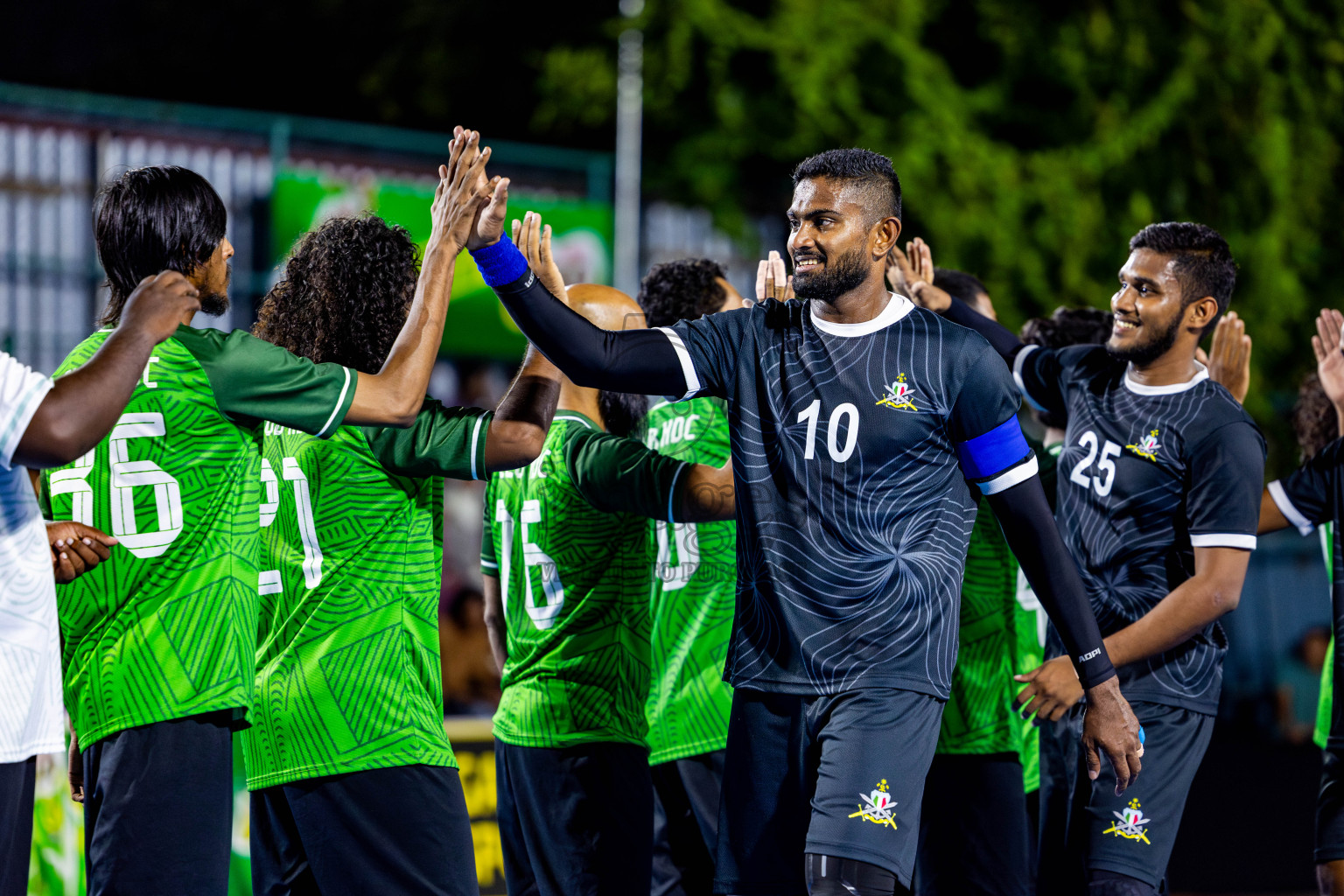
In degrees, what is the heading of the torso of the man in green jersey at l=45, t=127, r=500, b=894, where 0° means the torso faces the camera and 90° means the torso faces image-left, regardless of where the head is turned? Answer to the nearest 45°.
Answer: approximately 225°

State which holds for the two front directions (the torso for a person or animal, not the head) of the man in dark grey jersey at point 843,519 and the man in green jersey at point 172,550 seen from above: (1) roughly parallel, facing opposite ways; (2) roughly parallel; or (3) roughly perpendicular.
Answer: roughly parallel, facing opposite ways

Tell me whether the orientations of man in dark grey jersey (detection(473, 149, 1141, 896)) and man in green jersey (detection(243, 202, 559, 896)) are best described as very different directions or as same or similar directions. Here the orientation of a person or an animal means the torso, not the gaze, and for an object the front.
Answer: very different directions

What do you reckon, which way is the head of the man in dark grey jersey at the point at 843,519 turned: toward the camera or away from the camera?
toward the camera

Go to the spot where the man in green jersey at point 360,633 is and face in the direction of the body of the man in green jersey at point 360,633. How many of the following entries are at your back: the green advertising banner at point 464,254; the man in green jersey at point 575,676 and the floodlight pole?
0

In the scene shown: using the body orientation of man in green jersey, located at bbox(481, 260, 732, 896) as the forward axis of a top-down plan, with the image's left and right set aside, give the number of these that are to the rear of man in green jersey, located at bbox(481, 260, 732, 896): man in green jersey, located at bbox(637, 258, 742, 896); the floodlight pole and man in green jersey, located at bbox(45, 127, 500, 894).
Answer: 1

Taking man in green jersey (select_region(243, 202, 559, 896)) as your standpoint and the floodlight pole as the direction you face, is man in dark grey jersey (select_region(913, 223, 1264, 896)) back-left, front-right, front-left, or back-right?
front-right

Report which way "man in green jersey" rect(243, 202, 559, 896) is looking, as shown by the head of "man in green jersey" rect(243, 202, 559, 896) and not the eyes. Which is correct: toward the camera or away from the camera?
away from the camera

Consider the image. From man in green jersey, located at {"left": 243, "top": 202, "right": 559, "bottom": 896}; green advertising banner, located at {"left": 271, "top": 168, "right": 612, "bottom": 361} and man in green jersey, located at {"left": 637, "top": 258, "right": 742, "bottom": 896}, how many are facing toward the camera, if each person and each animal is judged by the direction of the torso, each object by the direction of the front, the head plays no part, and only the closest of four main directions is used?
1

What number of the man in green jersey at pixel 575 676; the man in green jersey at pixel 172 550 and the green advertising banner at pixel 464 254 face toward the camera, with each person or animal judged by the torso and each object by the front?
1

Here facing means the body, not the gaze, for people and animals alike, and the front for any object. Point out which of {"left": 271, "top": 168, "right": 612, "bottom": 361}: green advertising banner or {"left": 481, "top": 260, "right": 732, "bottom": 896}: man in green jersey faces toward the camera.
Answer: the green advertising banner

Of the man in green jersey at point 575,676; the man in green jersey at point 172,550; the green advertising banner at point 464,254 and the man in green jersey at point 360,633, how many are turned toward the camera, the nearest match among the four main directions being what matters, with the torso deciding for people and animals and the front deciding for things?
1

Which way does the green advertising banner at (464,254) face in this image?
toward the camera

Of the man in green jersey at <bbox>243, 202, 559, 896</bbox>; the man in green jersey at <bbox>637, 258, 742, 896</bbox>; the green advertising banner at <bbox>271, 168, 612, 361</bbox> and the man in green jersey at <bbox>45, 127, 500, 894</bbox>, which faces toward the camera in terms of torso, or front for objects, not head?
the green advertising banner

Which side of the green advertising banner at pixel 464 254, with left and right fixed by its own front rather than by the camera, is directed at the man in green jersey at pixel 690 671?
front

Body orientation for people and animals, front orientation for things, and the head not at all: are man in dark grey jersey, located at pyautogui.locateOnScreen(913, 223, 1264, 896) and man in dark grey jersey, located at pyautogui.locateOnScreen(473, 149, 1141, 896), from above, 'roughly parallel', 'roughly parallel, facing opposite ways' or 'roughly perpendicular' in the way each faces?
roughly parallel

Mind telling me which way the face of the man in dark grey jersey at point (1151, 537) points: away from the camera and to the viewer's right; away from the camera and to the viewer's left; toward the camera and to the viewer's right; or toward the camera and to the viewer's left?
toward the camera and to the viewer's left

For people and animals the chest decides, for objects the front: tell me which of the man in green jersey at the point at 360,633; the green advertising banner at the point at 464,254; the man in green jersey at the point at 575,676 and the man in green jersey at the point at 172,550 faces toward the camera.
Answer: the green advertising banner

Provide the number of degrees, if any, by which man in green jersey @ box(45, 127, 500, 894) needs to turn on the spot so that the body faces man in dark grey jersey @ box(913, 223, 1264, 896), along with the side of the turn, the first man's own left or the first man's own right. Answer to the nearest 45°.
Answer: approximately 45° to the first man's own right
